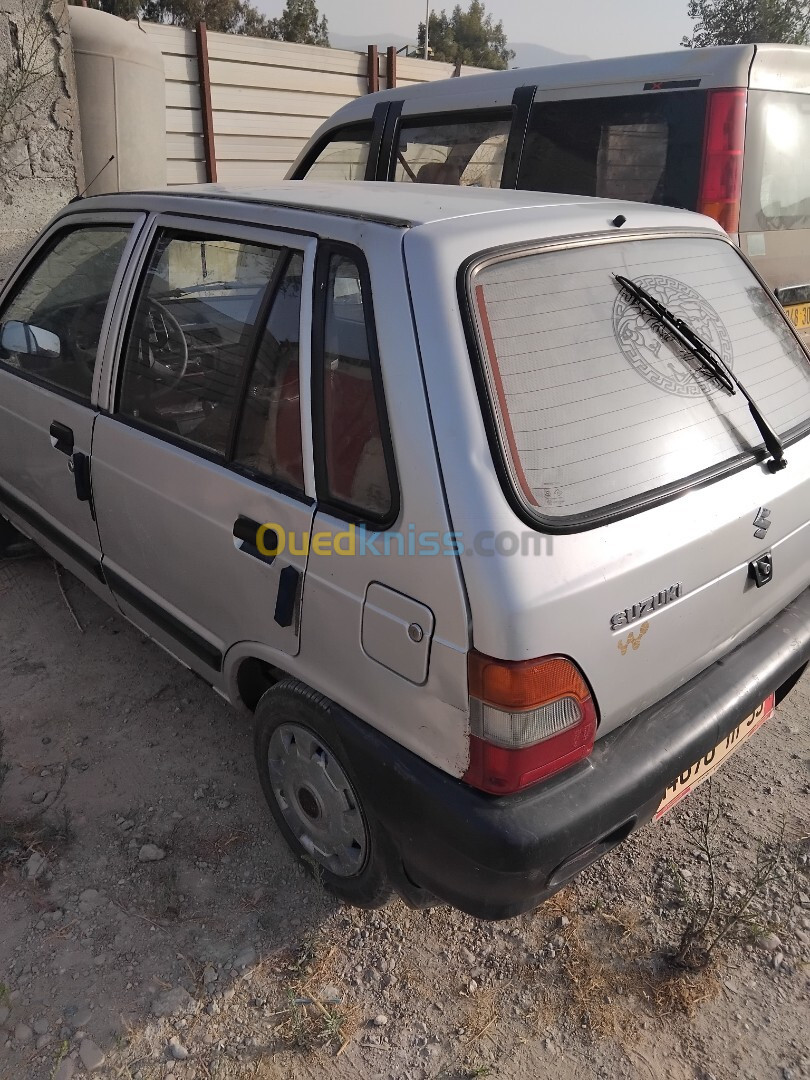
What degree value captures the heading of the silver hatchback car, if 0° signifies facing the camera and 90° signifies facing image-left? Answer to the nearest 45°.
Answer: approximately 135°

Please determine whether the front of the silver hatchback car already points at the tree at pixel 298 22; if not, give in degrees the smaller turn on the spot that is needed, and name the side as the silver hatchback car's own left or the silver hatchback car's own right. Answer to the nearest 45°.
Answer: approximately 45° to the silver hatchback car's own right

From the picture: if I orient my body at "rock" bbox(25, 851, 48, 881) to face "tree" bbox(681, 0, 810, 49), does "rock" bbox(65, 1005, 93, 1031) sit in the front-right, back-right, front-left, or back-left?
back-right

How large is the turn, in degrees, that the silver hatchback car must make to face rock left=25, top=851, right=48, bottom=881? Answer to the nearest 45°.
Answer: approximately 45° to its left
